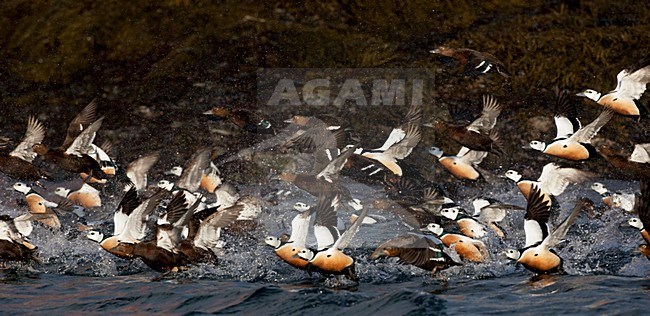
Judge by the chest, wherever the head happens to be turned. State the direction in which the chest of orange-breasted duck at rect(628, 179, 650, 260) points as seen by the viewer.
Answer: to the viewer's left

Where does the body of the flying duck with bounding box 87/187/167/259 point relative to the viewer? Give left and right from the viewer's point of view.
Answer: facing to the left of the viewer

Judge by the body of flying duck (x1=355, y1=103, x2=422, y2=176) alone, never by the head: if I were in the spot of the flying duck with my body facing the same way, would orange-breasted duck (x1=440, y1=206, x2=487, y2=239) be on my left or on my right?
on my left

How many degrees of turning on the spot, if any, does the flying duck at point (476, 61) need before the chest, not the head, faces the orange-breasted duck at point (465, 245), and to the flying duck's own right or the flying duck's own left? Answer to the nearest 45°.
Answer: approximately 90° to the flying duck's own left

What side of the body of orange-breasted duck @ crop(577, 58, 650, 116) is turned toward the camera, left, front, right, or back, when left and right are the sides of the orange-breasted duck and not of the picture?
left

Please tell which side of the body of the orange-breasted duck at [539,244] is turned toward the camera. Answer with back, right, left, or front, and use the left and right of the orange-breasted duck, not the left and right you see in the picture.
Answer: left

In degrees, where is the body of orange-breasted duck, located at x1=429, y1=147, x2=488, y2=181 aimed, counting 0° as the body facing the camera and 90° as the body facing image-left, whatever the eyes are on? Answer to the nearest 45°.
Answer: approximately 90°

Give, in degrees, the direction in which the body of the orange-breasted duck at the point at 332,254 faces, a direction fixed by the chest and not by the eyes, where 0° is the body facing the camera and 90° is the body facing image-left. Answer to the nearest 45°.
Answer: approximately 90°

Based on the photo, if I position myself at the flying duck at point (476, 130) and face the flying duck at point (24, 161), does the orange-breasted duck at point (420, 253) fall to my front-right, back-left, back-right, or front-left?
front-left

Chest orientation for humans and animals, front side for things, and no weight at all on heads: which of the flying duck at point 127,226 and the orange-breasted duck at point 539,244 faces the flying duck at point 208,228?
the orange-breasted duck

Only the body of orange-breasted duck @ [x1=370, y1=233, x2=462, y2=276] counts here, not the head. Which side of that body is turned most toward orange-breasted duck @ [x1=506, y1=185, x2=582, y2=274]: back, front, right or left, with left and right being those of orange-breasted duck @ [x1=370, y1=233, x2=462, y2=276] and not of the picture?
back

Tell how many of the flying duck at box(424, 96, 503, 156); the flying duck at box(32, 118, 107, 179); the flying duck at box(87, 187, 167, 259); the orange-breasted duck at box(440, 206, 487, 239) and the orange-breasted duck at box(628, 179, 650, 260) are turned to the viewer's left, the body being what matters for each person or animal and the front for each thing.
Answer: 5

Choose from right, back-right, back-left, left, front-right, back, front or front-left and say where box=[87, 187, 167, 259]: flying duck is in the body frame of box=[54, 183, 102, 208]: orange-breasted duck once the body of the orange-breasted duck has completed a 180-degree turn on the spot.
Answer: right

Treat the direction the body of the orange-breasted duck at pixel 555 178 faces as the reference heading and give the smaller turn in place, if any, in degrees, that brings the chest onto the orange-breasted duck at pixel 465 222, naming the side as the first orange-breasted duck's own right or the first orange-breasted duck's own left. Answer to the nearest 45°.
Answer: approximately 45° to the first orange-breasted duck's own left

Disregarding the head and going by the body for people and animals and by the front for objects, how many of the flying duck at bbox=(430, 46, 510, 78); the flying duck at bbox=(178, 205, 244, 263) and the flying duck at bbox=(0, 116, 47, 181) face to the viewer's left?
3

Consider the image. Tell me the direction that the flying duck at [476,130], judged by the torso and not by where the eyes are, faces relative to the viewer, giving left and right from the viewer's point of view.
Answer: facing to the left of the viewer

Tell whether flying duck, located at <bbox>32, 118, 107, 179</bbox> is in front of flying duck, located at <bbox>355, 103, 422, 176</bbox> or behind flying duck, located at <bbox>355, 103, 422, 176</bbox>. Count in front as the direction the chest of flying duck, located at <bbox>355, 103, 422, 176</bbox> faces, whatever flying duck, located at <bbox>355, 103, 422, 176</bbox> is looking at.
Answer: in front

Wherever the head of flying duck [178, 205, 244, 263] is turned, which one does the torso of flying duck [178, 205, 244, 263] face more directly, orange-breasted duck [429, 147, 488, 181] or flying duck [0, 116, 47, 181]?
the flying duck

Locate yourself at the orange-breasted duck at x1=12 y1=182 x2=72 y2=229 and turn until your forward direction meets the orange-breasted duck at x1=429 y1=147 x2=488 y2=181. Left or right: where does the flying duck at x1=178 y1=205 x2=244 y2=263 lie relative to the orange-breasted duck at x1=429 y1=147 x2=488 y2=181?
right

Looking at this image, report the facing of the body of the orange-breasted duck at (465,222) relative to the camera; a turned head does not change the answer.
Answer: to the viewer's left

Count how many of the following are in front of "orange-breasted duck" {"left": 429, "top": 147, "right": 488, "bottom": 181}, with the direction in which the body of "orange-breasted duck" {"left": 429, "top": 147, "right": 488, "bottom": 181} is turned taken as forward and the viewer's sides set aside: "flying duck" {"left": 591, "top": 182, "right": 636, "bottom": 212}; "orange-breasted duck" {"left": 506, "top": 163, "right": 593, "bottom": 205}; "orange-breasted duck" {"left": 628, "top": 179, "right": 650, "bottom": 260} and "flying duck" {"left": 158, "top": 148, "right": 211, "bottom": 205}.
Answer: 1

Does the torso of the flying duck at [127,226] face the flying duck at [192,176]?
no

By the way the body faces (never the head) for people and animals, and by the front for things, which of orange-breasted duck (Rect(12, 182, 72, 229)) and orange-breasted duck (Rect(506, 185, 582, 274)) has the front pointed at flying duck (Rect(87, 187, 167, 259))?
orange-breasted duck (Rect(506, 185, 582, 274))

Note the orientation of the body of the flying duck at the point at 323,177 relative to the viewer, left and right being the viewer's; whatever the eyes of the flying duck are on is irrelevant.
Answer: facing to the left of the viewer

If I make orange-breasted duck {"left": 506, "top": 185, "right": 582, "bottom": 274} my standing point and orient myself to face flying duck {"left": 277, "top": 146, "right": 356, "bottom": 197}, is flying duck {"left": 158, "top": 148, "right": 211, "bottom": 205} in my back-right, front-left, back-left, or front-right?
front-left
